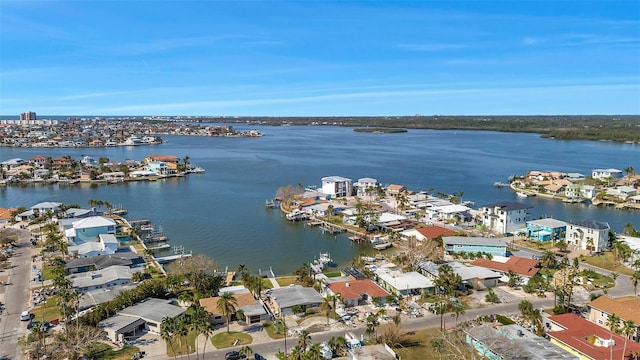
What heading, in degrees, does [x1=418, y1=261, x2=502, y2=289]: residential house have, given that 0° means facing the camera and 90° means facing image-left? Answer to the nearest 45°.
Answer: approximately 0°

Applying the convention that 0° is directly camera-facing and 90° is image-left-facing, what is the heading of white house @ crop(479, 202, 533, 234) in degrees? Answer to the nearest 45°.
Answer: approximately 45°

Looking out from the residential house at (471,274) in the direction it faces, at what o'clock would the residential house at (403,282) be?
the residential house at (403,282) is roughly at 2 o'clock from the residential house at (471,274).

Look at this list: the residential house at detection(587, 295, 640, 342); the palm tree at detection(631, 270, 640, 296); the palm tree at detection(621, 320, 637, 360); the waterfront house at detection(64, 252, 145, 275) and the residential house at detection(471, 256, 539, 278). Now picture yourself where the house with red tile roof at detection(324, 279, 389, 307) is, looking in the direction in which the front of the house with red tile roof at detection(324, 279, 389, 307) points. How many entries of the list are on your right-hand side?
1

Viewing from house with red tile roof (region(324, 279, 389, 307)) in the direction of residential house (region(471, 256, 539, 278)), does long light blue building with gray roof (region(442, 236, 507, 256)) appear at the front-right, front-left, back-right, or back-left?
front-left

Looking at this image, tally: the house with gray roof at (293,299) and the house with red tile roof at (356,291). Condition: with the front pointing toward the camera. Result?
2

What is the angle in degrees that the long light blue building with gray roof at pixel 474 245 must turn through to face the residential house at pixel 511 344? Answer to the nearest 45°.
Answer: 0° — it already faces it

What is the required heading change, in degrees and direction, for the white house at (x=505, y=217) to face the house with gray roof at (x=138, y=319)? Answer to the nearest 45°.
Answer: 0° — it already faces it

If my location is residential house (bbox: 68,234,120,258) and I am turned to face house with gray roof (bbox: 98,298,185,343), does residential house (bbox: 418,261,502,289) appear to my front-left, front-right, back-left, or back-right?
front-left

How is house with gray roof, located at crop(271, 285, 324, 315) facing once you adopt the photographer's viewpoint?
facing the viewer

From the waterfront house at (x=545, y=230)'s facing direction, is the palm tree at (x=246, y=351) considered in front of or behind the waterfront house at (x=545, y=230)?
in front

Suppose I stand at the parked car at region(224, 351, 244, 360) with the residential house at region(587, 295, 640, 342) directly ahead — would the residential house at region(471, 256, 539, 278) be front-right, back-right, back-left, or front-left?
front-left

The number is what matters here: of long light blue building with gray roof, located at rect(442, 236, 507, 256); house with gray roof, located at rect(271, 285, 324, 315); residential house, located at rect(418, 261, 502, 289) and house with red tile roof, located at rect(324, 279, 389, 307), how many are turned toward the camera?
4
